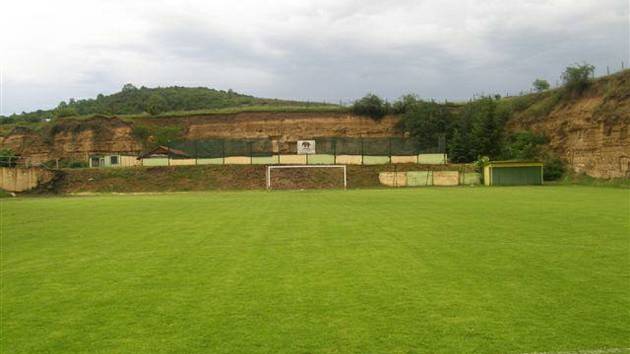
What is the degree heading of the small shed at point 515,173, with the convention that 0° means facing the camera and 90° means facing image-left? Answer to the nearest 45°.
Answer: approximately 0°

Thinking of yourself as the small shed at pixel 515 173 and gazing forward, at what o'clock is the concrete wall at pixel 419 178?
The concrete wall is roughly at 3 o'clock from the small shed.

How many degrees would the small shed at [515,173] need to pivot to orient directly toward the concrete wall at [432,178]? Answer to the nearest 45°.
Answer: approximately 90° to its right

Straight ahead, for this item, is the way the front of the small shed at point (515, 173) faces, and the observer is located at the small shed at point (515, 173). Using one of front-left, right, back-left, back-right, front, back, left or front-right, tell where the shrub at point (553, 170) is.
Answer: back-left
